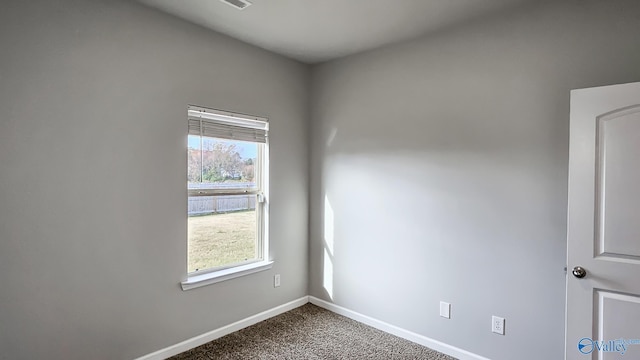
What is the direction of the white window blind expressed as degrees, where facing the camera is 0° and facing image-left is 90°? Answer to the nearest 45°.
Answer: approximately 315°

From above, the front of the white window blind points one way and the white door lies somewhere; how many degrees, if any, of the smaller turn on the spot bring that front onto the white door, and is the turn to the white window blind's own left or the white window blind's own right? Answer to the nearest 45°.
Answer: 0° — it already faces it
